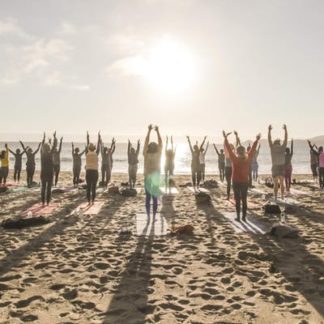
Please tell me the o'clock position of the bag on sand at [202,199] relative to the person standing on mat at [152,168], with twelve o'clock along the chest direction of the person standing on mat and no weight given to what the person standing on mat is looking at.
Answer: The bag on sand is roughly at 1 o'clock from the person standing on mat.

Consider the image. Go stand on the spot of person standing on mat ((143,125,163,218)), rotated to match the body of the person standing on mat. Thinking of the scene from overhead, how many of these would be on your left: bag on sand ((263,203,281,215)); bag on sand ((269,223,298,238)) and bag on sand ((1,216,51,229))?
1

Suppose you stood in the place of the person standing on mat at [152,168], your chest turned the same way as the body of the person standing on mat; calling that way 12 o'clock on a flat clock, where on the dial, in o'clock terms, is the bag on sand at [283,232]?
The bag on sand is roughly at 4 o'clock from the person standing on mat.

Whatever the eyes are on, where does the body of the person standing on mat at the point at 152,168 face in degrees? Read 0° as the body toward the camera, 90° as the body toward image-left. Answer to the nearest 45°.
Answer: approximately 180°

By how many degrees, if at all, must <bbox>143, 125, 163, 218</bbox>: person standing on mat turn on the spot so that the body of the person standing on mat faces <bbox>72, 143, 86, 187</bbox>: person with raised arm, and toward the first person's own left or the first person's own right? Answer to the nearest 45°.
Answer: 0° — they already face them

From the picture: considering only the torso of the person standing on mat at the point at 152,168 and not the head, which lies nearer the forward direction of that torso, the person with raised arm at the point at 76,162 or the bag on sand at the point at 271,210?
the person with raised arm

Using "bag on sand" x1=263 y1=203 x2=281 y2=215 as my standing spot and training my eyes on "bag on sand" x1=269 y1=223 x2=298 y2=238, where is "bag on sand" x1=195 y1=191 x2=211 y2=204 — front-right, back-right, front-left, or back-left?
back-right
